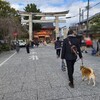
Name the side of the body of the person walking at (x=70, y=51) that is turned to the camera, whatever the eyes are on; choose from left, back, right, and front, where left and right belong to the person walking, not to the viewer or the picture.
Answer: back
